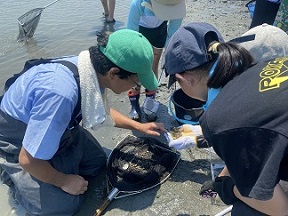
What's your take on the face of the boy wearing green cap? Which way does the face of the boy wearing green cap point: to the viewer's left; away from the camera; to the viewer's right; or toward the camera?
to the viewer's right

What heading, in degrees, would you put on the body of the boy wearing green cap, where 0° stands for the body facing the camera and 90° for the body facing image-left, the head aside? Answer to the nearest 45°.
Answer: approximately 270°
